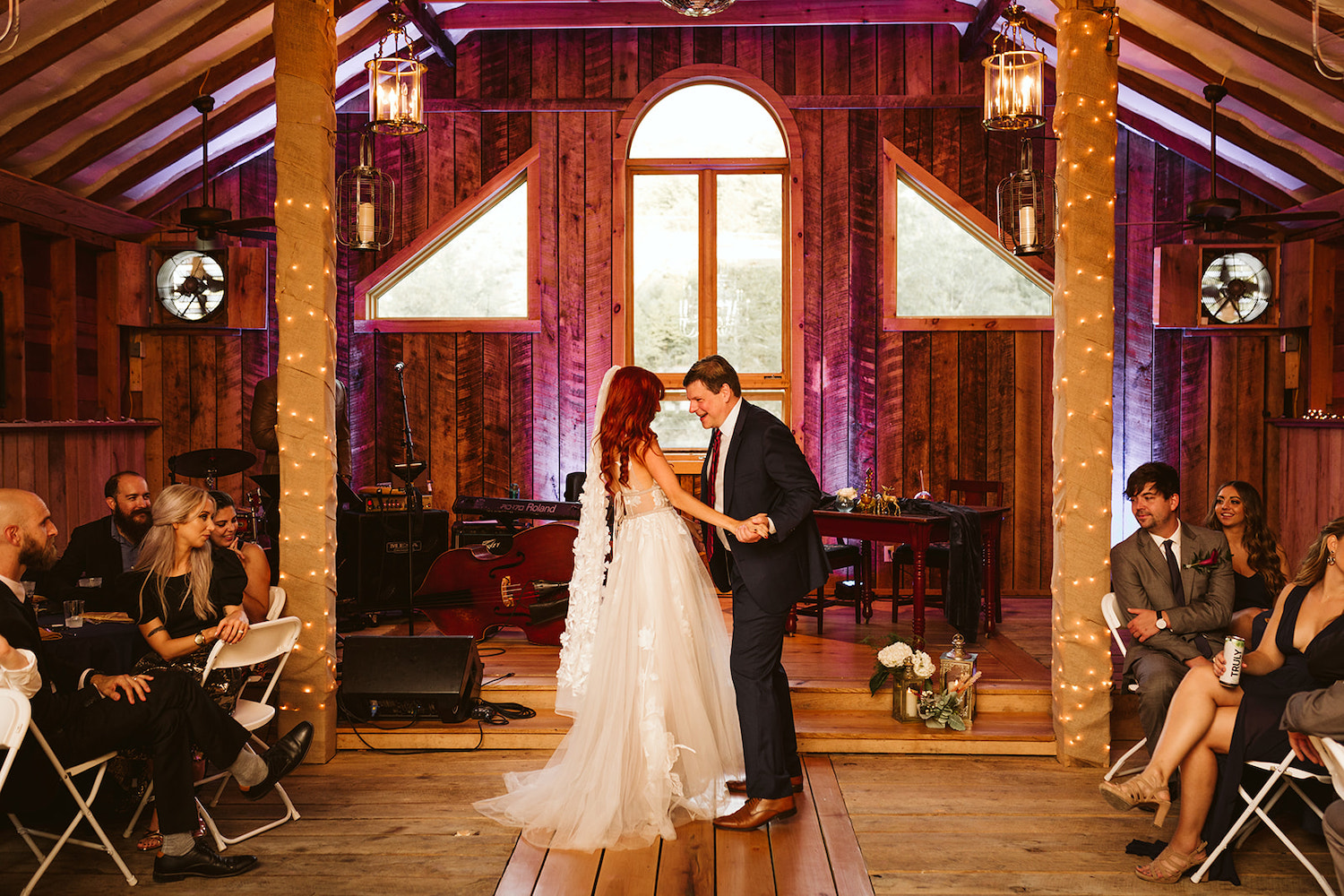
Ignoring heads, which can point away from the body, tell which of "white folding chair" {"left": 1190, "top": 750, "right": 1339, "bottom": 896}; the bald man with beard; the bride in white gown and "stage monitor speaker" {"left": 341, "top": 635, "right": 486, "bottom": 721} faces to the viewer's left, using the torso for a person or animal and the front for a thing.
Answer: the white folding chair

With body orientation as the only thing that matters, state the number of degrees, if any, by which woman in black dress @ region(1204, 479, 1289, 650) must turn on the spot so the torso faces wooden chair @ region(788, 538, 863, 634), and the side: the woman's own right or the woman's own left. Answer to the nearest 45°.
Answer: approximately 90° to the woman's own right

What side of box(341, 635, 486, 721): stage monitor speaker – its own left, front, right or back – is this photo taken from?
back

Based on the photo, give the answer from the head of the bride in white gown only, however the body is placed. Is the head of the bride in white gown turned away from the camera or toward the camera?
away from the camera

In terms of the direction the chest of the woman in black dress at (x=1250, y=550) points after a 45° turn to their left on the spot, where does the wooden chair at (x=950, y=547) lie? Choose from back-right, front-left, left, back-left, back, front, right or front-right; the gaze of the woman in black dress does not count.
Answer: back-right

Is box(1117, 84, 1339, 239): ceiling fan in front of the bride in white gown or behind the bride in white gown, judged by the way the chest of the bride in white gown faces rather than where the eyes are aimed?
in front

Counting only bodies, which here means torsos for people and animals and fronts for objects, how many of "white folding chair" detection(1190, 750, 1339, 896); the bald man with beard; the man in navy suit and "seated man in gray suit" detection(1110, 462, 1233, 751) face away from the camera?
0

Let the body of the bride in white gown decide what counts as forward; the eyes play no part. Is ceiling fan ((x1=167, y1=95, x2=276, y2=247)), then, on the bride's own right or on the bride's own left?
on the bride's own left

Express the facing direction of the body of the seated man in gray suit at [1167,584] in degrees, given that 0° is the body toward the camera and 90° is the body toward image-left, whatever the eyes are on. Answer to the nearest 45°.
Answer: approximately 45°

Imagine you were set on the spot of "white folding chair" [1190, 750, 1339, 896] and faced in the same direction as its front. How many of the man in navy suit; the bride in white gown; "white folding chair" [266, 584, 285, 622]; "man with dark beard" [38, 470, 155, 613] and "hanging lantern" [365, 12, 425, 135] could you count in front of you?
5

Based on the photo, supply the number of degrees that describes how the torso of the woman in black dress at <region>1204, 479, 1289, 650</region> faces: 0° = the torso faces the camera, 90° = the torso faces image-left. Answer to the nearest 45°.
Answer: approximately 45°

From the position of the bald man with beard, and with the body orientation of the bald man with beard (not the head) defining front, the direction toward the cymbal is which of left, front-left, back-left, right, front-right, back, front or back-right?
left

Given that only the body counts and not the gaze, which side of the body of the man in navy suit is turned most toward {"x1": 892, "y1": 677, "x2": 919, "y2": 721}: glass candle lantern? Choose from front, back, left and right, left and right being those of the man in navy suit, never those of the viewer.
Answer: back

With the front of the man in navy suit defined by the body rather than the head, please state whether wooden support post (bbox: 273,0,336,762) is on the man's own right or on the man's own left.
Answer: on the man's own right

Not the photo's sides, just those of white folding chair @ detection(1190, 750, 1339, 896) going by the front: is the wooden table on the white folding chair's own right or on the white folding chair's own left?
on the white folding chair's own right

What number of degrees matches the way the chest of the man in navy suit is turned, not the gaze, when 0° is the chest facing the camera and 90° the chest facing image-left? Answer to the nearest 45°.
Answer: approximately 45°

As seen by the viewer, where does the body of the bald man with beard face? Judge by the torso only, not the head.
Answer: to the viewer's right

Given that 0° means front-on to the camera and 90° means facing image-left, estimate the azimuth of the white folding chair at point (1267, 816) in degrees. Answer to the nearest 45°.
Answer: approximately 90°
